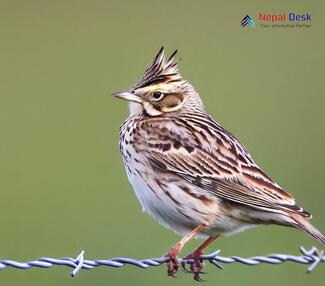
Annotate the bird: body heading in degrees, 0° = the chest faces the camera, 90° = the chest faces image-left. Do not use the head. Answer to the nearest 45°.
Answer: approximately 90°
